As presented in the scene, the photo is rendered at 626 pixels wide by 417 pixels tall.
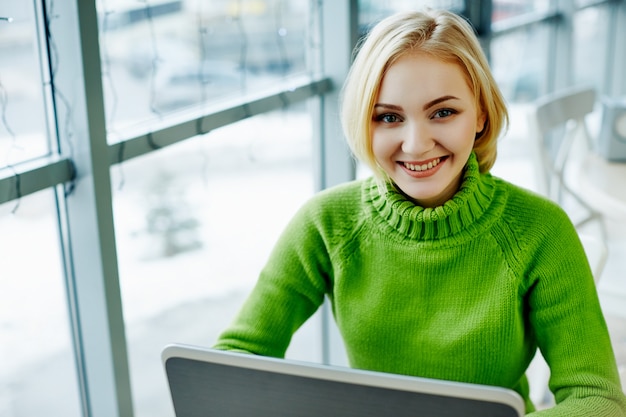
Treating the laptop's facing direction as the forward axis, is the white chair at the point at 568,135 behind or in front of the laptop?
in front

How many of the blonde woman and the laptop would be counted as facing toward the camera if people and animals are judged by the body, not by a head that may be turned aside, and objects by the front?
1

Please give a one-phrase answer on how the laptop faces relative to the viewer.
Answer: facing away from the viewer and to the right of the viewer

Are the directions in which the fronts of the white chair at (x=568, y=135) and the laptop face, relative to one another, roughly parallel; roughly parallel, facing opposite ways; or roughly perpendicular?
roughly perpendicular

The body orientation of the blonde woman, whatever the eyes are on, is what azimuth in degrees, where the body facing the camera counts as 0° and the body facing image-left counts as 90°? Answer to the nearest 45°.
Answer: approximately 0°

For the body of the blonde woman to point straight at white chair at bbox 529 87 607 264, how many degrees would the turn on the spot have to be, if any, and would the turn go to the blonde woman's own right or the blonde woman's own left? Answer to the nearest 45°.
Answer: approximately 180°
